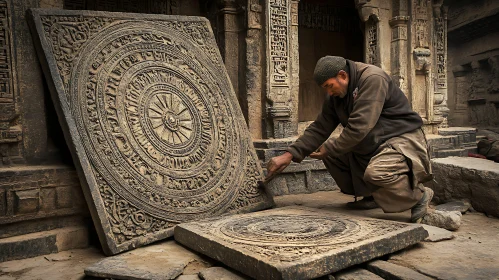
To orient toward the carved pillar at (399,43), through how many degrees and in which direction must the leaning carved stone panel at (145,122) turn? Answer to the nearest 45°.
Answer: approximately 90° to its left

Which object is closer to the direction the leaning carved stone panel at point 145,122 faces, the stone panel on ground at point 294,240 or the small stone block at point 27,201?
the stone panel on ground

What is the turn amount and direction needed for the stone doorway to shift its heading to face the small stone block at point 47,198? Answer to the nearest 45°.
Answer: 0° — it already faces it

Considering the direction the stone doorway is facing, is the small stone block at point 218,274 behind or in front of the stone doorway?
in front

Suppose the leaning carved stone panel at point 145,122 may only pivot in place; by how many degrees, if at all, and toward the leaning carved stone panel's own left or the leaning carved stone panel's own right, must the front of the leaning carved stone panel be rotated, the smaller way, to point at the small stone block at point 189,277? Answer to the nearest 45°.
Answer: approximately 45° to the leaning carved stone panel's own right

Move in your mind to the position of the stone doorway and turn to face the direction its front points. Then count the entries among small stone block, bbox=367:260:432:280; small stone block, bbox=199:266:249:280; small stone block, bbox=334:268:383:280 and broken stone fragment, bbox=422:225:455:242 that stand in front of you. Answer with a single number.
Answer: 4

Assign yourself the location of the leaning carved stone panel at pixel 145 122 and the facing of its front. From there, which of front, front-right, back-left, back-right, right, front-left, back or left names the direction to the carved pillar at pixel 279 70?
left

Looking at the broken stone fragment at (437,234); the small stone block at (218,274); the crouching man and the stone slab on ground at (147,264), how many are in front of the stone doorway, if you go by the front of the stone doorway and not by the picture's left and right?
4

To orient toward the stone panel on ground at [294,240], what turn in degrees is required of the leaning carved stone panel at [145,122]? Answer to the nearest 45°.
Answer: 0° — it already faces it

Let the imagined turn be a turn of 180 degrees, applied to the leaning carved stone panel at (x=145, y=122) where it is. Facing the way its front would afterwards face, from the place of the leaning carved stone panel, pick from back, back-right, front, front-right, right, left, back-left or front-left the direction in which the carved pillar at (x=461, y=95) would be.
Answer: right

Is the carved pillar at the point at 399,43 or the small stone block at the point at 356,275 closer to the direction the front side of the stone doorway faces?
the small stone block

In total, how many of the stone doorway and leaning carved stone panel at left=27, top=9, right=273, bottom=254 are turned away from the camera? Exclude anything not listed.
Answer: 0
